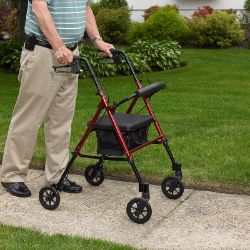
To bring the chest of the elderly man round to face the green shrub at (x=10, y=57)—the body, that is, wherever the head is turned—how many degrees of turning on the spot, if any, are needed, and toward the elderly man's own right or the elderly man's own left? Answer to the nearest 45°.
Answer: approximately 135° to the elderly man's own left

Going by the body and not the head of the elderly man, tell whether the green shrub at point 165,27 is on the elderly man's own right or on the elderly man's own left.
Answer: on the elderly man's own left

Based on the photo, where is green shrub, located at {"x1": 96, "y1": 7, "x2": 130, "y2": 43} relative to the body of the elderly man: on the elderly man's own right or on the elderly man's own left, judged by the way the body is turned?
on the elderly man's own left

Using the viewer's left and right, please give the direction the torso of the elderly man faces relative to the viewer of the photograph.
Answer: facing the viewer and to the right of the viewer

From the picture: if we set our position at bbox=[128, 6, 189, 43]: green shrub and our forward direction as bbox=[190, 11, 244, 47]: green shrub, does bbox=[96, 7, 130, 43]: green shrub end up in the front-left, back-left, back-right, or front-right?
back-left

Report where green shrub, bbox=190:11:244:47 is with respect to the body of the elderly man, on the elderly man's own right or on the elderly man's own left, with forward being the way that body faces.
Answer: on the elderly man's own left

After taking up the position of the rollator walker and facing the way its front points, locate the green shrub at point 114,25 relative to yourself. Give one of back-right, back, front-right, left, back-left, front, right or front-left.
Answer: back-left
